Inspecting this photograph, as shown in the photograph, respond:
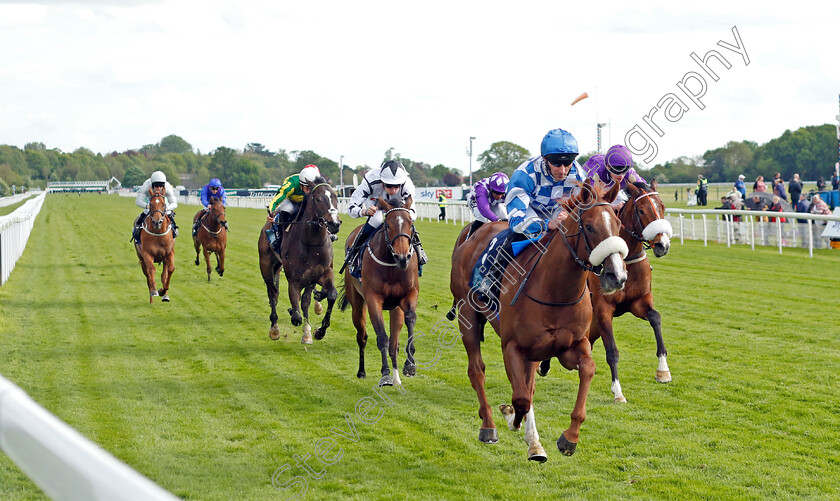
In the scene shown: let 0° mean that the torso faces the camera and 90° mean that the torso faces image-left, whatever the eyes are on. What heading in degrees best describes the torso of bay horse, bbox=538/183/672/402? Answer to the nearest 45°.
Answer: approximately 315°

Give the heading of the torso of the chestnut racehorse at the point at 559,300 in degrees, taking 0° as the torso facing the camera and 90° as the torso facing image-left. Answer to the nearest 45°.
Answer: approximately 315°

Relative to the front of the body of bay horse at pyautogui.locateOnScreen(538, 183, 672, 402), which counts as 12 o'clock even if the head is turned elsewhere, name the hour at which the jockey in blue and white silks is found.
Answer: The jockey in blue and white silks is roughly at 2 o'clock from the bay horse.

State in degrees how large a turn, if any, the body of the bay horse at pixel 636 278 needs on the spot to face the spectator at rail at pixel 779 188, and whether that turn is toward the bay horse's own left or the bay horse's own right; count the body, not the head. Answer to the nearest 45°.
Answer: approximately 135° to the bay horse's own left

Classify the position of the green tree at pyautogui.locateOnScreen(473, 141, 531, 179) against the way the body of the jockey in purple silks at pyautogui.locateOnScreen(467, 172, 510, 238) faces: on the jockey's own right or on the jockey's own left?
on the jockey's own left

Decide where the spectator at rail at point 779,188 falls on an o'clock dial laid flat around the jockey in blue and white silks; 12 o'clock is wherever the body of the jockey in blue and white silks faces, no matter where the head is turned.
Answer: The spectator at rail is roughly at 8 o'clock from the jockey in blue and white silks.
